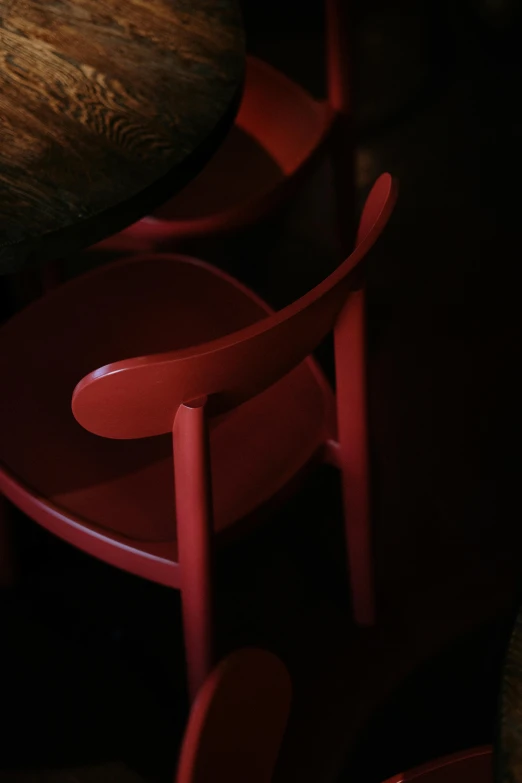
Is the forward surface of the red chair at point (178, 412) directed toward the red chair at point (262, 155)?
no

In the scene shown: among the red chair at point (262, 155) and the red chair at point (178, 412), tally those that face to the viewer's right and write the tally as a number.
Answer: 0

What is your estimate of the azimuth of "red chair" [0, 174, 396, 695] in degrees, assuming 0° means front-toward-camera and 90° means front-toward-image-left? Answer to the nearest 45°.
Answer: approximately 135°

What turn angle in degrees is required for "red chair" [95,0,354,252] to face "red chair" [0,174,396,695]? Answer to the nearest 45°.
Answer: approximately 45° to its left

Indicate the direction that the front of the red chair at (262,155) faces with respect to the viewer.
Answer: facing the viewer and to the left of the viewer
